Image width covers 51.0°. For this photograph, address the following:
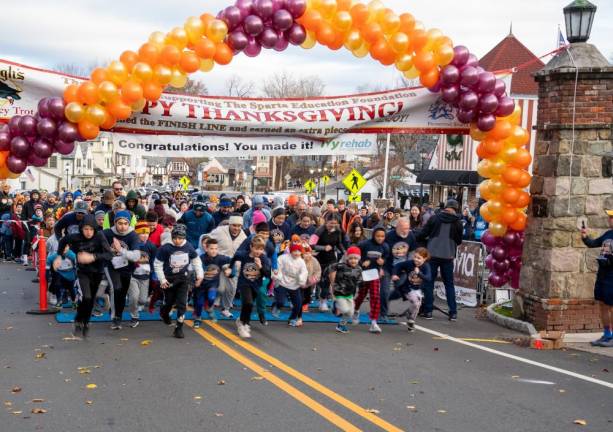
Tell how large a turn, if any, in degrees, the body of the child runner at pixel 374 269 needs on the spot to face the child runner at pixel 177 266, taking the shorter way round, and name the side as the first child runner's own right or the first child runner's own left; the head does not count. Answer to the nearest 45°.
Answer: approximately 45° to the first child runner's own right

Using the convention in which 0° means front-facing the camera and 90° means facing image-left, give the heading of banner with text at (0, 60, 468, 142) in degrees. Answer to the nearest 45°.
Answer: approximately 0°

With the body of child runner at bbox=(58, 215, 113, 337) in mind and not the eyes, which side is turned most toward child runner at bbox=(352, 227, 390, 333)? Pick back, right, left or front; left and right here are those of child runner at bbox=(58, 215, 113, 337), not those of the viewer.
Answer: left

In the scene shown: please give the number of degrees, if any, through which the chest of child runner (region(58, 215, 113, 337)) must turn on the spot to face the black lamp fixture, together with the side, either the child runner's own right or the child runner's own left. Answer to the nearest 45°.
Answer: approximately 90° to the child runner's own left

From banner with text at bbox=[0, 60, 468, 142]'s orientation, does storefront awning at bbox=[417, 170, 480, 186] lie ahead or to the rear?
to the rear

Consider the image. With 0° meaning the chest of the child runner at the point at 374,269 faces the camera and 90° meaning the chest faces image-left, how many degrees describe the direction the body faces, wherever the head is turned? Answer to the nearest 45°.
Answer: approximately 0°

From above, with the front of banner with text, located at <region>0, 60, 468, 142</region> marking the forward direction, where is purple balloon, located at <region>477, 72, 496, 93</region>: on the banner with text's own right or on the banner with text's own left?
on the banner with text's own left

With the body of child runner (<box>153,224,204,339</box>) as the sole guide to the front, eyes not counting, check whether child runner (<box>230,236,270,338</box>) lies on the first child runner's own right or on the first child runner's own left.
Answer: on the first child runner's own left
